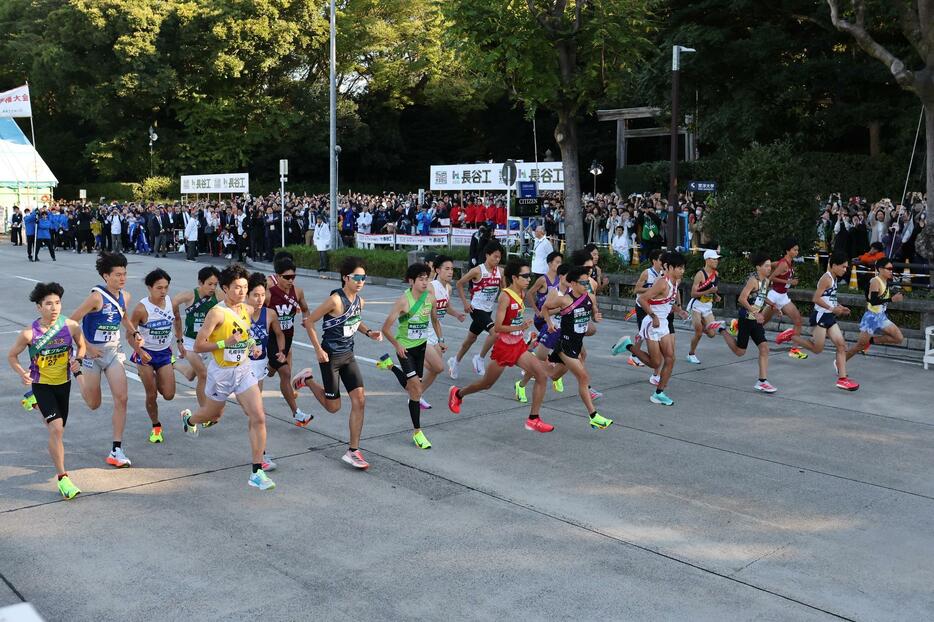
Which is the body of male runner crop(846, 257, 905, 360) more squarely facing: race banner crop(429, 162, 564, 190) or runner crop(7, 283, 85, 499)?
the runner

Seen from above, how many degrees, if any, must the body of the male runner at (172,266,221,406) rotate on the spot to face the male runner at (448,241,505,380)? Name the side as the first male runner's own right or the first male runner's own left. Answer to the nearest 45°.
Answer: approximately 90° to the first male runner's own left
